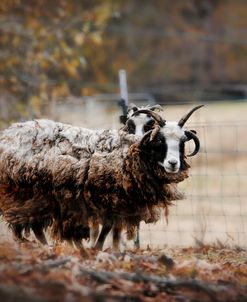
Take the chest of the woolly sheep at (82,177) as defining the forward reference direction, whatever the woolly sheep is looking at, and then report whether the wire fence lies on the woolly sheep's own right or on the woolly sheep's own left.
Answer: on the woolly sheep's own left

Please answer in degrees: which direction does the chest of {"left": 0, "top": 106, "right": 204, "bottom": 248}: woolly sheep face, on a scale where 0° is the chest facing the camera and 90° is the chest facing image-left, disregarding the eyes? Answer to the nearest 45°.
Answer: approximately 270°
